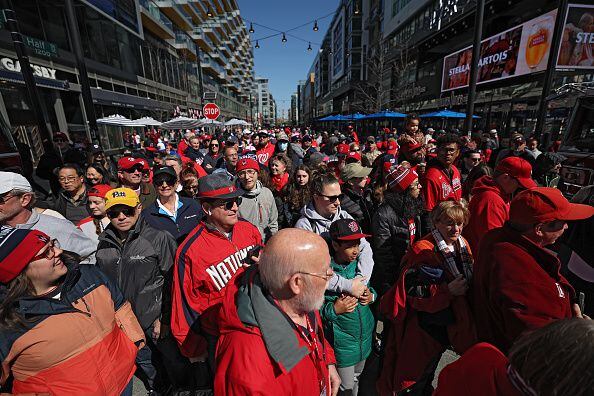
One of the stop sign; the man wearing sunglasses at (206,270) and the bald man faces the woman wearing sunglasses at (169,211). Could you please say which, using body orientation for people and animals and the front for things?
the stop sign

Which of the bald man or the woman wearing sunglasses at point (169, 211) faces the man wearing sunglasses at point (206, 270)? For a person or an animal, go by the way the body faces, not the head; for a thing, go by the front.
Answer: the woman wearing sunglasses

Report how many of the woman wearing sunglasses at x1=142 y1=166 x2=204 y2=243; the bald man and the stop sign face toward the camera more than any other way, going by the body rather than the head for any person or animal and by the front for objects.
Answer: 2

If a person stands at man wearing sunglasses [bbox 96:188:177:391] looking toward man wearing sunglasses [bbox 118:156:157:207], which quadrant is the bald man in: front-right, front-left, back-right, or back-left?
back-right

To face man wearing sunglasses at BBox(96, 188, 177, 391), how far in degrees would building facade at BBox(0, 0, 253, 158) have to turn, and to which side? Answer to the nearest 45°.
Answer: approximately 45° to its right

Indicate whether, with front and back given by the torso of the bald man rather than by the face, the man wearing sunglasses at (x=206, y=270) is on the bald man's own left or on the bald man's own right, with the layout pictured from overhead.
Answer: on the bald man's own left

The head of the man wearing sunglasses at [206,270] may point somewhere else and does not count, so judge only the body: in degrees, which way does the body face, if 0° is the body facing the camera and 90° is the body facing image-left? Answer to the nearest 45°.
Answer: approximately 315°
